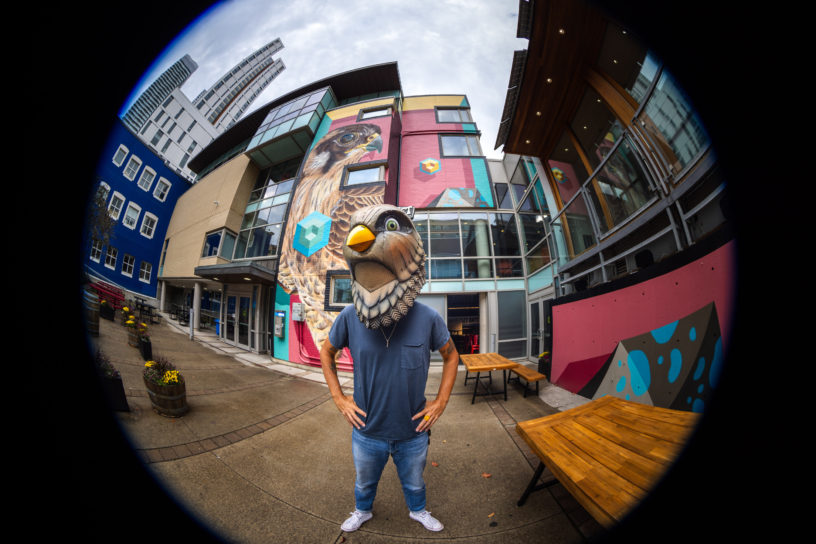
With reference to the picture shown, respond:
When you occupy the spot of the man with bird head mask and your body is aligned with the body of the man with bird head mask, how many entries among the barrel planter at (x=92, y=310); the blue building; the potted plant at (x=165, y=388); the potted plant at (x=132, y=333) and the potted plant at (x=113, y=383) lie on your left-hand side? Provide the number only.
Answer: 0

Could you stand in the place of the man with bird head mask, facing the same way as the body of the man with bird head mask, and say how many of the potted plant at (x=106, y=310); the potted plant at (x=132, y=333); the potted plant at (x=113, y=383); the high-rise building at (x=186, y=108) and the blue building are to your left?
0

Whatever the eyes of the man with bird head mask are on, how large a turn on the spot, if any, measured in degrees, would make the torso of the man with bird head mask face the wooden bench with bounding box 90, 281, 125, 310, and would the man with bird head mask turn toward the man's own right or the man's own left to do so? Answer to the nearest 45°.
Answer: approximately 90° to the man's own right

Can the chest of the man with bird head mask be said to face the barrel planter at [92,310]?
no

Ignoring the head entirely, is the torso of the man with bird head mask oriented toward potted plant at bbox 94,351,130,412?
no

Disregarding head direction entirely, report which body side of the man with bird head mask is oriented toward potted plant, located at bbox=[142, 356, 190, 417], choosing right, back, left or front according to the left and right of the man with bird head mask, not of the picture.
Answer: right

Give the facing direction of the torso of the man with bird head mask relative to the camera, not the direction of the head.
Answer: toward the camera

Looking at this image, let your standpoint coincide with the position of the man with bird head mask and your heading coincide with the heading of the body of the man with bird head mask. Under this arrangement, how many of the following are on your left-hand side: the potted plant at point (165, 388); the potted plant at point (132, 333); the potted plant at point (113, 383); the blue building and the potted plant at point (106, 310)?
0

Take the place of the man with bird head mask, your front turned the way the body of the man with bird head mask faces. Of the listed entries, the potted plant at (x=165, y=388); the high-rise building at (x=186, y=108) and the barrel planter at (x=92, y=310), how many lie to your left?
0

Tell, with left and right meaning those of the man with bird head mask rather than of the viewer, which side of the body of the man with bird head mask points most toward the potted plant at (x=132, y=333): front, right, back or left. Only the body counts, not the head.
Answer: right

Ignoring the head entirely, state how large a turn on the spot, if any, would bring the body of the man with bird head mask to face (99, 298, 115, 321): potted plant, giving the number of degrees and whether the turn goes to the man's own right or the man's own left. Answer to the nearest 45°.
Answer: approximately 90° to the man's own right

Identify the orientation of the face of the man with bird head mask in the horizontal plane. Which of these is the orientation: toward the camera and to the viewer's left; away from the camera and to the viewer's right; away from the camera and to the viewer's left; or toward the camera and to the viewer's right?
toward the camera and to the viewer's left

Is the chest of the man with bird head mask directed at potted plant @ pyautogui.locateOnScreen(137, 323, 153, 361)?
no
